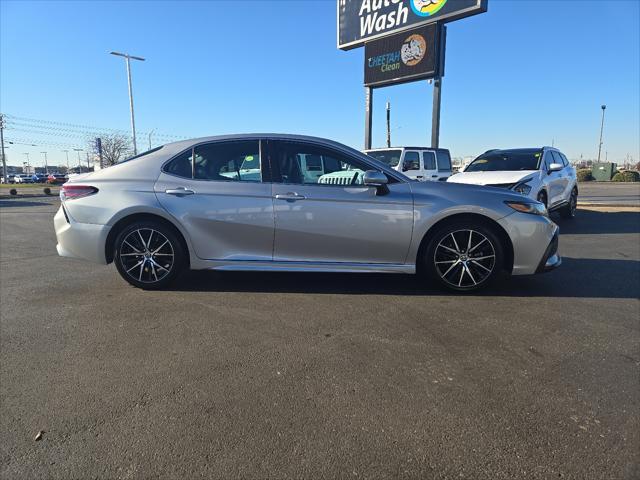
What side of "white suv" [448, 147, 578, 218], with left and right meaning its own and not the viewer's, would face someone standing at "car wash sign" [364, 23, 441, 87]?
right

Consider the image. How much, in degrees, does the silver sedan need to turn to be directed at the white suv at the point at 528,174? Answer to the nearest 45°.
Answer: approximately 45° to its left

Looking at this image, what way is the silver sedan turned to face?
to the viewer's right

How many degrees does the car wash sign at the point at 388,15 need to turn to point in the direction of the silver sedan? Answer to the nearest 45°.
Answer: approximately 45° to its left

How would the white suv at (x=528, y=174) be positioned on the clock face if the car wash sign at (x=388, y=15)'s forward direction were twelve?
The white suv is roughly at 10 o'clock from the car wash sign.

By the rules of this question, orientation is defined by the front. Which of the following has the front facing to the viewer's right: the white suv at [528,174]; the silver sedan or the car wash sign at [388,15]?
the silver sedan

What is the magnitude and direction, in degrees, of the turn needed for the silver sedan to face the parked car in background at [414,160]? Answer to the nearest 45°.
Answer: approximately 90° to its left
